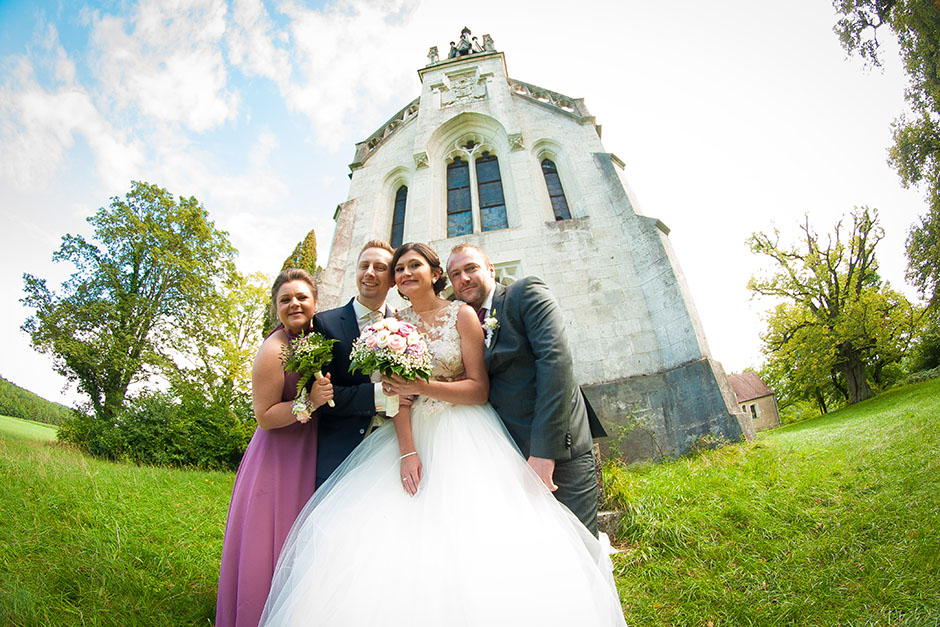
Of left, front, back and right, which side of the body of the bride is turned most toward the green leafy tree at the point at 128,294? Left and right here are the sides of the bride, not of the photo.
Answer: right

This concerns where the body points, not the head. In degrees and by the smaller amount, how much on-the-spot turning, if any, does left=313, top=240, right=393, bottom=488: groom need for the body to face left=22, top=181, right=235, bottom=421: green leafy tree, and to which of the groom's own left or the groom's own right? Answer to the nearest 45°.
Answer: approximately 180°

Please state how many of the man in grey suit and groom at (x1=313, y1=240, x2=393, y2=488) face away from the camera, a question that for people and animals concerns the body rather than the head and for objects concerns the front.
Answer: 0

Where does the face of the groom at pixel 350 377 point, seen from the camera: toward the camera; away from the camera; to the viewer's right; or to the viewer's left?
toward the camera

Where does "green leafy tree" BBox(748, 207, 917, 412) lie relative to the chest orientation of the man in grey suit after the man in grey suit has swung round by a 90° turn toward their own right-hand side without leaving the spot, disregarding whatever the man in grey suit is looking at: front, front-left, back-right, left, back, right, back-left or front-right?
right

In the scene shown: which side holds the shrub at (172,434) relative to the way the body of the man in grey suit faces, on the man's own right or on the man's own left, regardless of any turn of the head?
on the man's own right

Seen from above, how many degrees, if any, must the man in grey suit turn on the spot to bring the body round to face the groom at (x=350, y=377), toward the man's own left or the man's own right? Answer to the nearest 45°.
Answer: approximately 45° to the man's own right

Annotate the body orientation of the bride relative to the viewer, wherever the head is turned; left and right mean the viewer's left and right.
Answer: facing the viewer and to the left of the viewer

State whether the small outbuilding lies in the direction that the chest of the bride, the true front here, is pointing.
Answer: no

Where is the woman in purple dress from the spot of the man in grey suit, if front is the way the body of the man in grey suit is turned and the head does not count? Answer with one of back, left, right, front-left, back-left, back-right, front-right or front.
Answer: front-right

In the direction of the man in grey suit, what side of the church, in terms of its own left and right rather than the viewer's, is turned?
front

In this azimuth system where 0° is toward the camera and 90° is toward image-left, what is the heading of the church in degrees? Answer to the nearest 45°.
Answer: approximately 0°

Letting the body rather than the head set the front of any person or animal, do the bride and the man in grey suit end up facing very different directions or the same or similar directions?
same or similar directions

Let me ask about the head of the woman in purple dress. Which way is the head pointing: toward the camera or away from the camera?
toward the camera

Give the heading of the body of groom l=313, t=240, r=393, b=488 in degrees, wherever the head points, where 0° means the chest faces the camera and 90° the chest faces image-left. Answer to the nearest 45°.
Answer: approximately 315°

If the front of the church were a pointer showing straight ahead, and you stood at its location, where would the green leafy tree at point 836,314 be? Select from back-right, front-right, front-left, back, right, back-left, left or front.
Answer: back-left

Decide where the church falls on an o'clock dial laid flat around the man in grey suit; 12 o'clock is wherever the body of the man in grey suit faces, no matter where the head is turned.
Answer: The church is roughly at 5 o'clock from the man in grey suit.

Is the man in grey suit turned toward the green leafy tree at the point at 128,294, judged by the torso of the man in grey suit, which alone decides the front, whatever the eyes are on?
no

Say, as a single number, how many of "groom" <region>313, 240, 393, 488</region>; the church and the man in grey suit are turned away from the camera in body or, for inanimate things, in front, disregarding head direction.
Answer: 0
